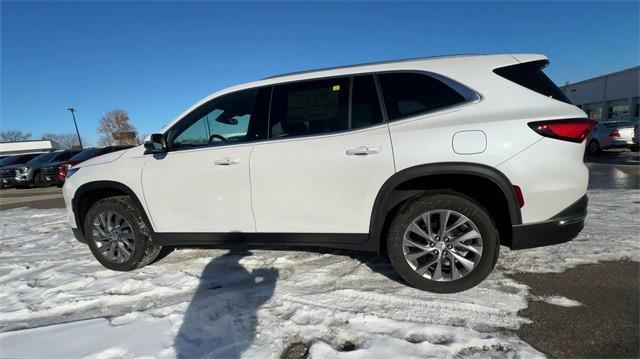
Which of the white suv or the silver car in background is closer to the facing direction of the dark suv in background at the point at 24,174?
the white suv

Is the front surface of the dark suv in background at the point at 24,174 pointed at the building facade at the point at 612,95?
no

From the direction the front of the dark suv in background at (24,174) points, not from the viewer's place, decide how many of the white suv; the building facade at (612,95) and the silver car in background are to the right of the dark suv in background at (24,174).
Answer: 0

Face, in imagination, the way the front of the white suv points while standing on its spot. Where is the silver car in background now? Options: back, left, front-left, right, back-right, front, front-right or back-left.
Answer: back-right

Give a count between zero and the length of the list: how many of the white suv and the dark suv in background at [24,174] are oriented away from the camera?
0

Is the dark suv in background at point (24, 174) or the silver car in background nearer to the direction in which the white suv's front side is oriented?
the dark suv in background

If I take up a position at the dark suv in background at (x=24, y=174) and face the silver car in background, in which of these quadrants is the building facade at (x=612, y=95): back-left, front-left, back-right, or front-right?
front-left

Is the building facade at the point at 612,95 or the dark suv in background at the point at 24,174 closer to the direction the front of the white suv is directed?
the dark suv in background

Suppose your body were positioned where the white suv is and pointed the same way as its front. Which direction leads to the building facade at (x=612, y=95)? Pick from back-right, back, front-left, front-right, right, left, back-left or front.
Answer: back-right

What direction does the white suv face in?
to the viewer's left

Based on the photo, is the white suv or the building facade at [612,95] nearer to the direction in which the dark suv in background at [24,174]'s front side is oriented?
the white suv

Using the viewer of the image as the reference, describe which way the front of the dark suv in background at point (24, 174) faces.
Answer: facing the viewer and to the left of the viewer

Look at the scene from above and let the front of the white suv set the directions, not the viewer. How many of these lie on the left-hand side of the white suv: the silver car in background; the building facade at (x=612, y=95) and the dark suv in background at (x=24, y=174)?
0

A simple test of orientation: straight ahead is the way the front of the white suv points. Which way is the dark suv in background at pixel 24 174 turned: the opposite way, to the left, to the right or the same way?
to the left

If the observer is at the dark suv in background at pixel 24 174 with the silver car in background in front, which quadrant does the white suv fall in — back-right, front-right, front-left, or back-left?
front-right

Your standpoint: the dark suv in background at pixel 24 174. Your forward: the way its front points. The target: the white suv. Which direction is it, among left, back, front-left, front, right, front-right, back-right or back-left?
front-left
